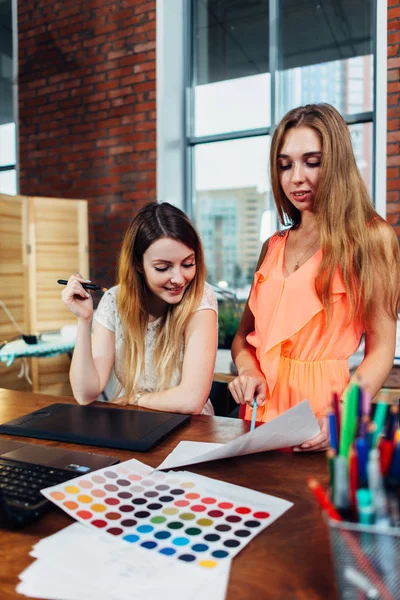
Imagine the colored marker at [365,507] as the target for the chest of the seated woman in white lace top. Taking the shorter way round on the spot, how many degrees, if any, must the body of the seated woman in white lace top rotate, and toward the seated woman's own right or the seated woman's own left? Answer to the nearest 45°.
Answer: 0° — they already face it

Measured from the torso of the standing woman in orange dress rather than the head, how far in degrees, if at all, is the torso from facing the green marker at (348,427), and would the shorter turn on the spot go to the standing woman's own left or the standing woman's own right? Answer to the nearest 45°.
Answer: approximately 45° to the standing woman's own left

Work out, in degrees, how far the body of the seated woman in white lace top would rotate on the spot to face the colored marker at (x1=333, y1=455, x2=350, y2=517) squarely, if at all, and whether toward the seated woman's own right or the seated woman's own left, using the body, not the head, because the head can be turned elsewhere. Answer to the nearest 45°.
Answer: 0° — they already face it

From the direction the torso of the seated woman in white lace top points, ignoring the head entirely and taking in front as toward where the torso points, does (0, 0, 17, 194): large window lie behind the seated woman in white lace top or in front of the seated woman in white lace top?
behind

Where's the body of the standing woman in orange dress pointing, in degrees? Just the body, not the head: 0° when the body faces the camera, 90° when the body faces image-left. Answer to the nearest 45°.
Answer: approximately 45°
